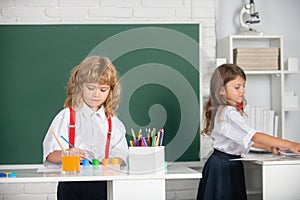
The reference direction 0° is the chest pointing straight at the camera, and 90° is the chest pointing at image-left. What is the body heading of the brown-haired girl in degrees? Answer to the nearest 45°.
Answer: approximately 270°

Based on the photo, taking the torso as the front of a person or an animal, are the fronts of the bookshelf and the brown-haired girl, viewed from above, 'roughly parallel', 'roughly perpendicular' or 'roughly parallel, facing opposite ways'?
roughly perpendicular

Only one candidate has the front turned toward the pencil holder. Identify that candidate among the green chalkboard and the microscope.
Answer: the green chalkboard

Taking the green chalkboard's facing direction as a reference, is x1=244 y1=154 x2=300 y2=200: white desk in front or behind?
in front

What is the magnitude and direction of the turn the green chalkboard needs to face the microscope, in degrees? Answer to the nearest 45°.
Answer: approximately 90° to its left

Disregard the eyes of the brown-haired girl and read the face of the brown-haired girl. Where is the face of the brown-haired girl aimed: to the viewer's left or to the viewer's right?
to the viewer's right

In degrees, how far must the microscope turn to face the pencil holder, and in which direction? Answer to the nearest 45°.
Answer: approximately 90° to its right

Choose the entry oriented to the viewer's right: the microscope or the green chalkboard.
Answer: the microscope

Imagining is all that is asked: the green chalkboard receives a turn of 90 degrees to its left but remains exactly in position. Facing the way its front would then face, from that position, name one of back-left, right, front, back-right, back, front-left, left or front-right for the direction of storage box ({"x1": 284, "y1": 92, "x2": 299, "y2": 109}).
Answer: front

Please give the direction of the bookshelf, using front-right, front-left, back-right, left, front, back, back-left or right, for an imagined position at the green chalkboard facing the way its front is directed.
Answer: left

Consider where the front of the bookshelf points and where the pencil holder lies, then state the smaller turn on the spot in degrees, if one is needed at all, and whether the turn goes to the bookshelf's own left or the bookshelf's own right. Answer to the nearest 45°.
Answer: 0° — it already faces it

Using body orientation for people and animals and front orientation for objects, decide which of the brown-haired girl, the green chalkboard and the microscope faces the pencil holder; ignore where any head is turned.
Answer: the green chalkboard

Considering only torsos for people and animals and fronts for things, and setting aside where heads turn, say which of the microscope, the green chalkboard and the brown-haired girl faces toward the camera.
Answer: the green chalkboard

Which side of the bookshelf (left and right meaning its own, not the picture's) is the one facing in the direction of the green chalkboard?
right

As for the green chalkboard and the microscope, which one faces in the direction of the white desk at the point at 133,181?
the green chalkboard

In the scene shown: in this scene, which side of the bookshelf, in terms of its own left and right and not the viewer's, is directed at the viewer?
front

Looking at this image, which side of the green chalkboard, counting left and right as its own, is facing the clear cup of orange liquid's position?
front
